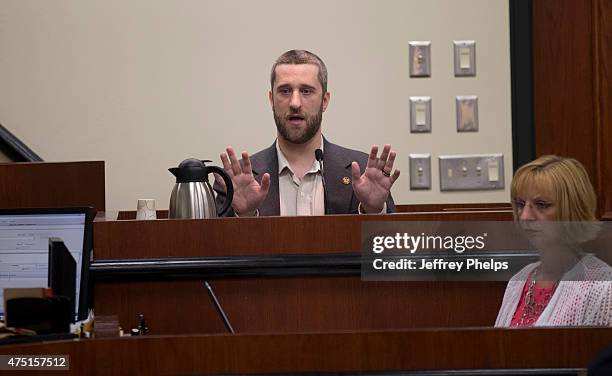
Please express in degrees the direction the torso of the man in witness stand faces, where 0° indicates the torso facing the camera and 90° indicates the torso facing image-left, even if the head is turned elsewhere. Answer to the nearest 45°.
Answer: approximately 0°

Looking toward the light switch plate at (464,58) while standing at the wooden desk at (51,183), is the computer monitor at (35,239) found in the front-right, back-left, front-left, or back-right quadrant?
back-right

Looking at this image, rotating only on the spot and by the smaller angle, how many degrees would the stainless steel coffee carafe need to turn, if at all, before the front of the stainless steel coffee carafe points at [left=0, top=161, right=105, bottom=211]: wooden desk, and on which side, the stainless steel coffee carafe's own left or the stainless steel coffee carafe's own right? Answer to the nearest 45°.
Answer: approximately 45° to the stainless steel coffee carafe's own right

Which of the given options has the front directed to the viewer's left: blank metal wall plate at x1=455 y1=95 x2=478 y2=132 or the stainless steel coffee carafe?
the stainless steel coffee carafe

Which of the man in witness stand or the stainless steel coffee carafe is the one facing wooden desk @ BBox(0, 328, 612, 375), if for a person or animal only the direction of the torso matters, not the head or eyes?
the man in witness stand

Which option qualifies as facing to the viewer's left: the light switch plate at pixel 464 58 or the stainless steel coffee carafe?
the stainless steel coffee carafe

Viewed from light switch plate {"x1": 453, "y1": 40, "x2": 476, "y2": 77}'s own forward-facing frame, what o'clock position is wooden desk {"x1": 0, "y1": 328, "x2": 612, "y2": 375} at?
The wooden desk is roughly at 12 o'clock from the light switch plate.

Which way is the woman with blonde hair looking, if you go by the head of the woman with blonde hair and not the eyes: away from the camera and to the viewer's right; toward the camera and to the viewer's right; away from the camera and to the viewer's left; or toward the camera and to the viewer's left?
toward the camera and to the viewer's left

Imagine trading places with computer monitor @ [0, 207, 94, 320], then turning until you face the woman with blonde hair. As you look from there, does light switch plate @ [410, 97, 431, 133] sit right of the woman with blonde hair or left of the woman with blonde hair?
left

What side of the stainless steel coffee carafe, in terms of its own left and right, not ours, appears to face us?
left
